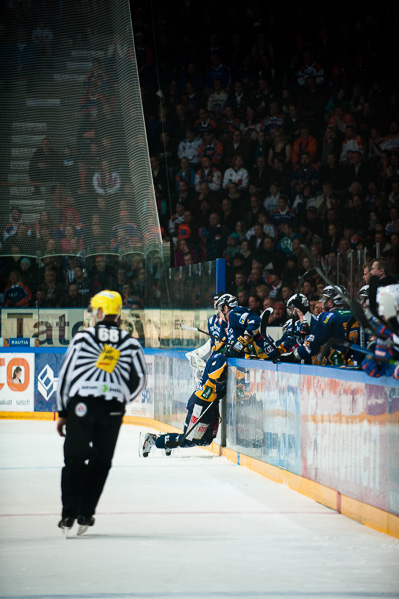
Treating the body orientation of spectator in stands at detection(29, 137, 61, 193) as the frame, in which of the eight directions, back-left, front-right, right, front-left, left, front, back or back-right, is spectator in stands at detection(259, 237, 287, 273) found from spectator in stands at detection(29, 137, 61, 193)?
left

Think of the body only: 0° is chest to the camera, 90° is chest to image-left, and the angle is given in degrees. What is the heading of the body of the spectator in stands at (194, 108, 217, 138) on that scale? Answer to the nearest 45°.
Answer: approximately 0°

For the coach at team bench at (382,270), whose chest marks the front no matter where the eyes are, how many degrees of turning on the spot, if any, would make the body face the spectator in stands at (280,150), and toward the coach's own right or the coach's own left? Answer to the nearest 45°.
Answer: approximately 90° to the coach's own right

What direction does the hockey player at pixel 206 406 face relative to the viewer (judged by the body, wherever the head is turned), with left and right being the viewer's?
facing to the right of the viewer

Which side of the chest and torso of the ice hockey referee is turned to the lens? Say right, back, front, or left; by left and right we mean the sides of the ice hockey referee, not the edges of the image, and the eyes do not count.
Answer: back

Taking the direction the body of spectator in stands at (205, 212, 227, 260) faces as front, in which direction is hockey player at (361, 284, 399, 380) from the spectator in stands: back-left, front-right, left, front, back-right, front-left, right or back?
front-left
